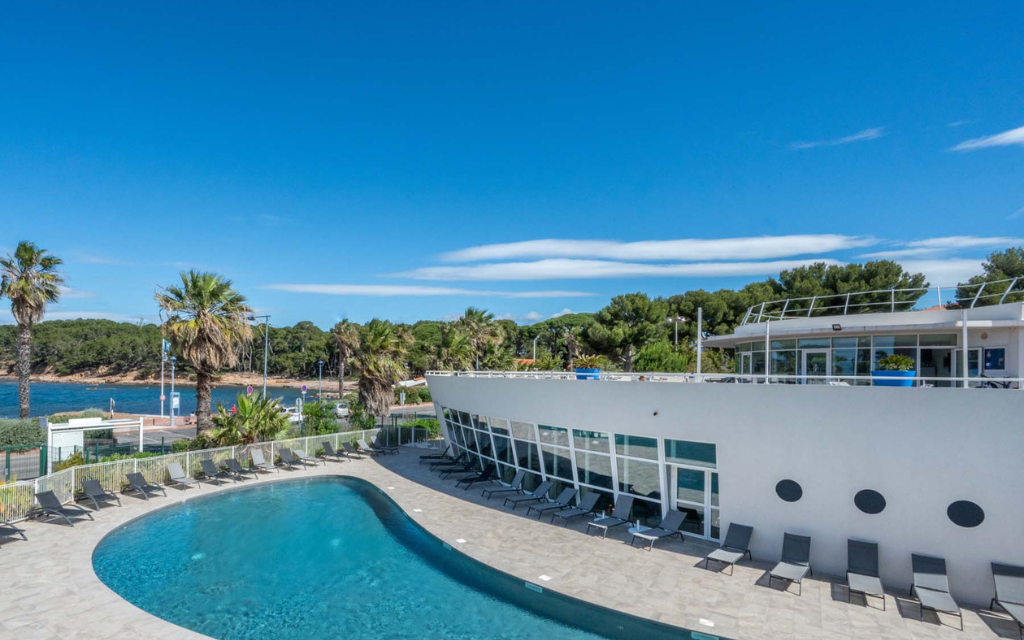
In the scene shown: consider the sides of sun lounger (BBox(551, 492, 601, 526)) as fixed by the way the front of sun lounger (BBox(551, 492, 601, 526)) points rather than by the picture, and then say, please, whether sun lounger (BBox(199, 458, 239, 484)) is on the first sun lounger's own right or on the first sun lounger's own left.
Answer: on the first sun lounger's own right

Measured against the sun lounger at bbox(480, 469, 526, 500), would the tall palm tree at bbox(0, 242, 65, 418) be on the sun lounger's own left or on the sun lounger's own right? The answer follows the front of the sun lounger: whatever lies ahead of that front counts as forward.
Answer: on the sun lounger's own right

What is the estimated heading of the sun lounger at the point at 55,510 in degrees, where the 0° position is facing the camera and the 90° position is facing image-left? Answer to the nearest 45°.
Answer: approximately 315°

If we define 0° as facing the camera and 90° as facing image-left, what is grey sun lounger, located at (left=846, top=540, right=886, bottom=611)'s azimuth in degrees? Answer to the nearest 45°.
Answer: approximately 0°

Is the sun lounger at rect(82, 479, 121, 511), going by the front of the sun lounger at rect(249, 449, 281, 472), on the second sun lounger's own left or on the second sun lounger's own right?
on the second sun lounger's own right

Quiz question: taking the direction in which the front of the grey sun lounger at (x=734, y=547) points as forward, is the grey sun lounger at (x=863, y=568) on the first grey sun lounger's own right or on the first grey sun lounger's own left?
on the first grey sun lounger's own left

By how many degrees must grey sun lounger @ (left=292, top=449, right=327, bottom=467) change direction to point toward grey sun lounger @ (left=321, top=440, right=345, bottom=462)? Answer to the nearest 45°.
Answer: approximately 90° to its left

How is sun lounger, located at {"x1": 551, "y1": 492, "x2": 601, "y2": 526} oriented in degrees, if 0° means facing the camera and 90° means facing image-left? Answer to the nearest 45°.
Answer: approximately 45°

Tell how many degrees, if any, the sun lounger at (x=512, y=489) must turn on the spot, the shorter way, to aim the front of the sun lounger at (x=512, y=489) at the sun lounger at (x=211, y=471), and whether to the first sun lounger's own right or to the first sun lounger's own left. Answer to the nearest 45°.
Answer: approximately 45° to the first sun lounger's own right

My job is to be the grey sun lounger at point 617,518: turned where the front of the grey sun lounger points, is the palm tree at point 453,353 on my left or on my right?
on my right
